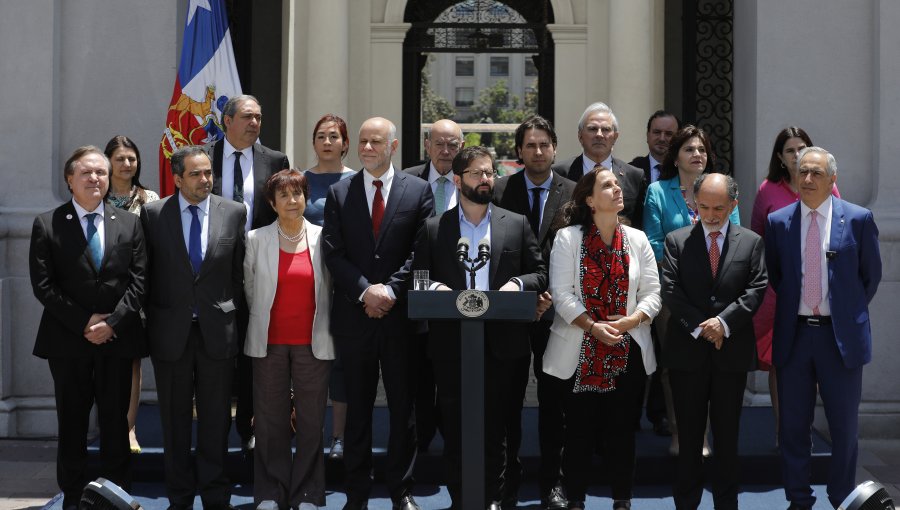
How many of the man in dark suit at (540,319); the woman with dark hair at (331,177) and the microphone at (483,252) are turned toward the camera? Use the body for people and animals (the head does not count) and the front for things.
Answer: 2

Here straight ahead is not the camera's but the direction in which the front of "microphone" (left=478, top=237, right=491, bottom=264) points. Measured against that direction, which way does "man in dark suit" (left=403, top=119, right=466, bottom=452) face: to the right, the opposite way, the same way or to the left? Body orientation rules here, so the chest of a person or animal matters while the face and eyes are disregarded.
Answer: the opposite way

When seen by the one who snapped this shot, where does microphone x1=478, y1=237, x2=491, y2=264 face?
facing away from the viewer

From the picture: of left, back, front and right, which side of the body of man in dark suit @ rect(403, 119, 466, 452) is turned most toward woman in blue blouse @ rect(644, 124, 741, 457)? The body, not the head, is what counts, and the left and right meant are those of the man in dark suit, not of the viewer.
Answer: left
